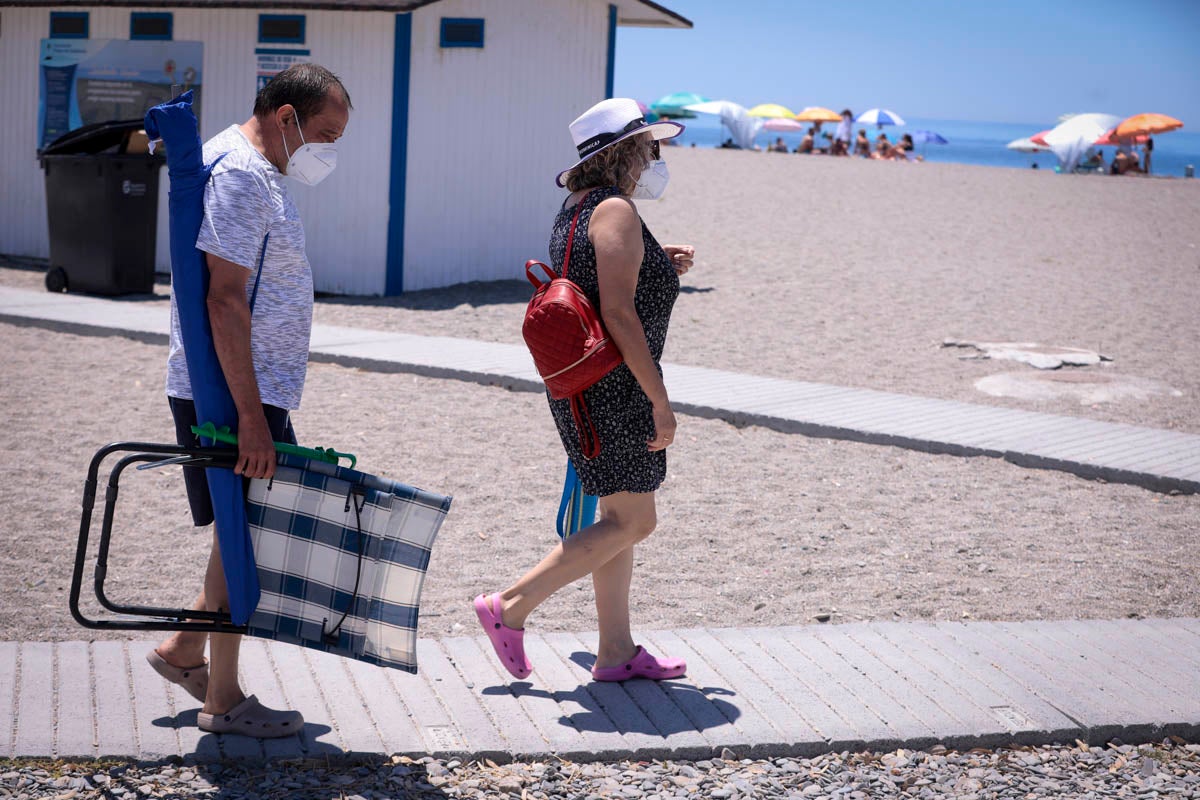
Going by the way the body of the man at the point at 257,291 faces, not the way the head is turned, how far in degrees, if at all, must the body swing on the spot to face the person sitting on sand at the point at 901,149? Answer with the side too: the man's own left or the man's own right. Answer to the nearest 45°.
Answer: approximately 45° to the man's own left

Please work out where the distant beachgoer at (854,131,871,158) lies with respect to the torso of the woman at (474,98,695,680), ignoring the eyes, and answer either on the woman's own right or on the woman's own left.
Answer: on the woman's own left

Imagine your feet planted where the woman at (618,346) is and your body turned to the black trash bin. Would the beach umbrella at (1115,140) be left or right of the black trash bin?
right

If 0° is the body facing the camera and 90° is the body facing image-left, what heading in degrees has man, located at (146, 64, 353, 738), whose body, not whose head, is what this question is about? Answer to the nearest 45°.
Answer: approximately 270°

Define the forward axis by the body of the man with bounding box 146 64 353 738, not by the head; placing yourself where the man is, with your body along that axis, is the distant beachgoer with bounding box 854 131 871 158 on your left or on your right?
on your left

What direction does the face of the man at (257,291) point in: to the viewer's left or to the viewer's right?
to the viewer's right

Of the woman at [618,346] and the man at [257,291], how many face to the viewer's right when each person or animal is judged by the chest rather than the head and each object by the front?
2

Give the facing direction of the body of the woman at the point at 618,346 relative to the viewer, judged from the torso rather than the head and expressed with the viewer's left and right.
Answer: facing to the right of the viewer

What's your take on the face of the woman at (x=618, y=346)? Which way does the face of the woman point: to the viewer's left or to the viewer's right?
to the viewer's right

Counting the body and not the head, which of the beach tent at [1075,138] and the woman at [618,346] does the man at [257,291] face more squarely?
the woman

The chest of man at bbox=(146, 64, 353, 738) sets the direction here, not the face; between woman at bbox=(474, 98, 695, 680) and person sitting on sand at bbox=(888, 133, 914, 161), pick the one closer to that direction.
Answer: the woman
